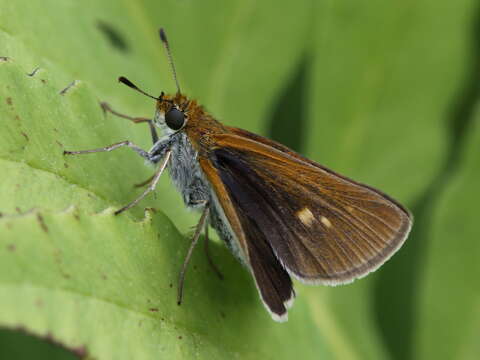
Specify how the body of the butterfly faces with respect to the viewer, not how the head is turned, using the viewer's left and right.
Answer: facing to the left of the viewer
